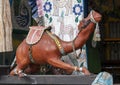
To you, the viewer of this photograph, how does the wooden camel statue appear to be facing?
facing to the right of the viewer
